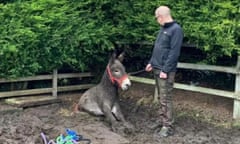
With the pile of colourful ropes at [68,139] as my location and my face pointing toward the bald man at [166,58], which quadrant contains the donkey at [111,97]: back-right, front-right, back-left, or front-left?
front-left

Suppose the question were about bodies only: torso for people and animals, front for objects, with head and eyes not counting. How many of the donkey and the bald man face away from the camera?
0

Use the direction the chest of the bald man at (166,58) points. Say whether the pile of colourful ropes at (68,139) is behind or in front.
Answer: in front

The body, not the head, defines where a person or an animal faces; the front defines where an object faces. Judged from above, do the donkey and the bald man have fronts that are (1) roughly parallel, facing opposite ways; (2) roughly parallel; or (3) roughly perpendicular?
roughly perpendicular

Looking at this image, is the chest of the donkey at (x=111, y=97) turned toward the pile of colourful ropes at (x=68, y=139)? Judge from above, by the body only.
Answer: no

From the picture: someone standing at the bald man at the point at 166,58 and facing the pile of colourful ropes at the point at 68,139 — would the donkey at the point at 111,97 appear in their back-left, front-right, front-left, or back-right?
front-right

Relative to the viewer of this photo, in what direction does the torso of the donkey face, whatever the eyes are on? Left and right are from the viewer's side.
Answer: facing the viewer and to the right of the viewer

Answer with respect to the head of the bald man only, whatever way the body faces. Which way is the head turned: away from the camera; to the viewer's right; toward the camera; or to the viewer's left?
to the viewer's left

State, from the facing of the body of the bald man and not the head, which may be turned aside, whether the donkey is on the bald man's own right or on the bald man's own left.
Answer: on the bald man's own right

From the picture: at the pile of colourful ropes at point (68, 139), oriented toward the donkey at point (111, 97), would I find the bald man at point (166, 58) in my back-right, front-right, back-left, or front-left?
front-right

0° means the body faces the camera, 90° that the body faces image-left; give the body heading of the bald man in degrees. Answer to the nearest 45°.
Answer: approximately 45°

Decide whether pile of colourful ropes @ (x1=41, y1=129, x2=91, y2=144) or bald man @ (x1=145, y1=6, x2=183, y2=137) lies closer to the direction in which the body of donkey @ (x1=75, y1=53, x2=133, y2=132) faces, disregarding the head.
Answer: the bald man

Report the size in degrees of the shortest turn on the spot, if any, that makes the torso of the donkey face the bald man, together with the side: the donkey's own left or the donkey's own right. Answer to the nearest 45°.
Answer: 0° — it already faces them
